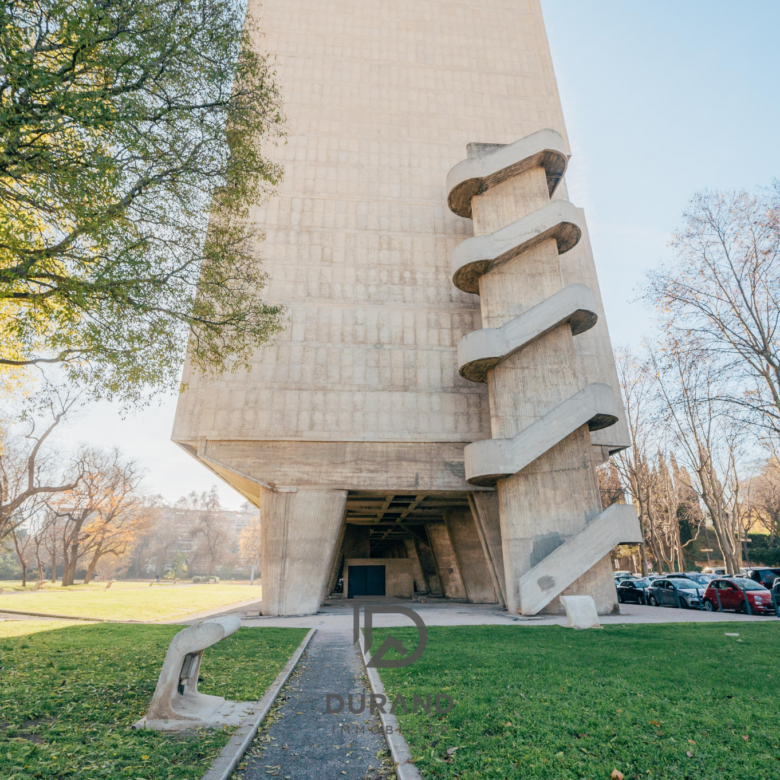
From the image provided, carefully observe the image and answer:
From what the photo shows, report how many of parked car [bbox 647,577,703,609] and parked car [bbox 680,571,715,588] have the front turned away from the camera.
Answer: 0

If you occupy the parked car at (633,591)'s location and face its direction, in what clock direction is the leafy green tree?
The leafy green tree is roughly at 2 o'clock from the parked car.

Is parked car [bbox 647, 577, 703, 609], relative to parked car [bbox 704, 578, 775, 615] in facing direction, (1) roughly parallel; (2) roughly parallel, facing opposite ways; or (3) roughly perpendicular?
roughly parallel

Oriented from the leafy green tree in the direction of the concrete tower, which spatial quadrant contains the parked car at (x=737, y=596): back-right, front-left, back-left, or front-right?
front-right
